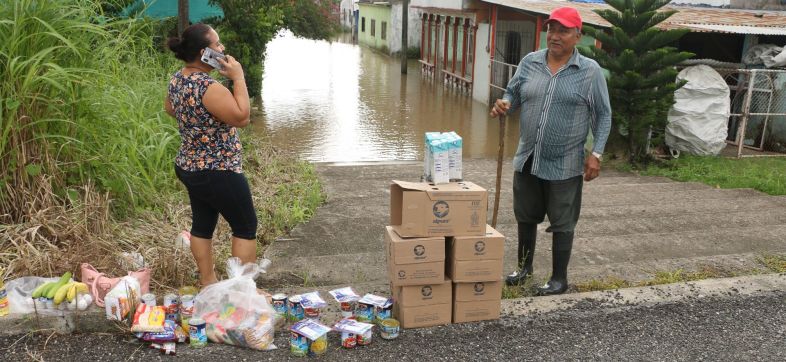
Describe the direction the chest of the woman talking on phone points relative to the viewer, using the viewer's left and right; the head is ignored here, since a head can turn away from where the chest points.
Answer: facing away from the viewer and to the right of the viewer

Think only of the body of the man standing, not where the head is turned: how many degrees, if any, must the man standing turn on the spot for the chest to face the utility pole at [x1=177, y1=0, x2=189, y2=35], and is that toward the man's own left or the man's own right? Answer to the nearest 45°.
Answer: approximately 90° to the man's own right

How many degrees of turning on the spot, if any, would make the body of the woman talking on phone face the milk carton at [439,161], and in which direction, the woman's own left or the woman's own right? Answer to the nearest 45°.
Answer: approximately 45° to the woman's own right

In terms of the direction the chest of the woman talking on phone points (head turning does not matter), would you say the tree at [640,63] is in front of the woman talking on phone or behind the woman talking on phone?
in front

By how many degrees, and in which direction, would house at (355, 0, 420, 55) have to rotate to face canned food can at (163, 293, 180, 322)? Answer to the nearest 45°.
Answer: approximately 45° to its left

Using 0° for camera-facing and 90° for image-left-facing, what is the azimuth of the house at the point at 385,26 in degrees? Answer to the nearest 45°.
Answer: approximately 45°

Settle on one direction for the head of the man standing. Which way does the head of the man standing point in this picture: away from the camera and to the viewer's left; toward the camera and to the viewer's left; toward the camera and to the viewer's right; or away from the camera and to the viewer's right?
toward the camera and to the viewer's left

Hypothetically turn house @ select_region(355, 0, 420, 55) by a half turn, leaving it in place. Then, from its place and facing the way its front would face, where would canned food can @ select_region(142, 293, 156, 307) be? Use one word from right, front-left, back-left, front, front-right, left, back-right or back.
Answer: back-right

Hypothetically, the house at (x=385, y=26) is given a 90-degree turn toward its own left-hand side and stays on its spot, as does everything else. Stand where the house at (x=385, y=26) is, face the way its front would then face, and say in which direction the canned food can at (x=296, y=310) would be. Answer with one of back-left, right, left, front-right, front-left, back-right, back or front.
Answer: front-right

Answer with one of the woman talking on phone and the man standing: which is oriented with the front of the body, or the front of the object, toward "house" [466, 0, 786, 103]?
the woman talking on phone

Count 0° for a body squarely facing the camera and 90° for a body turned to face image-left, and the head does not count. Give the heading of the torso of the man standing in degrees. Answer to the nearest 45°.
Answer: approximately 45°

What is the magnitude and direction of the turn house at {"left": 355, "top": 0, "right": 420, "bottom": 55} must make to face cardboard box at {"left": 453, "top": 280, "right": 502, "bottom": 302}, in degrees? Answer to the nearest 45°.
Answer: approximately 45° to its left

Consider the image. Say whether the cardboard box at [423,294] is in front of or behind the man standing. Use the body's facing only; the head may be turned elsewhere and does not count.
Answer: in front

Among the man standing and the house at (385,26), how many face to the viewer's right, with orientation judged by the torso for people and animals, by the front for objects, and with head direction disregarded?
0

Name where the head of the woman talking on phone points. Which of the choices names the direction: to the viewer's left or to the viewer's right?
to the viewer's right
